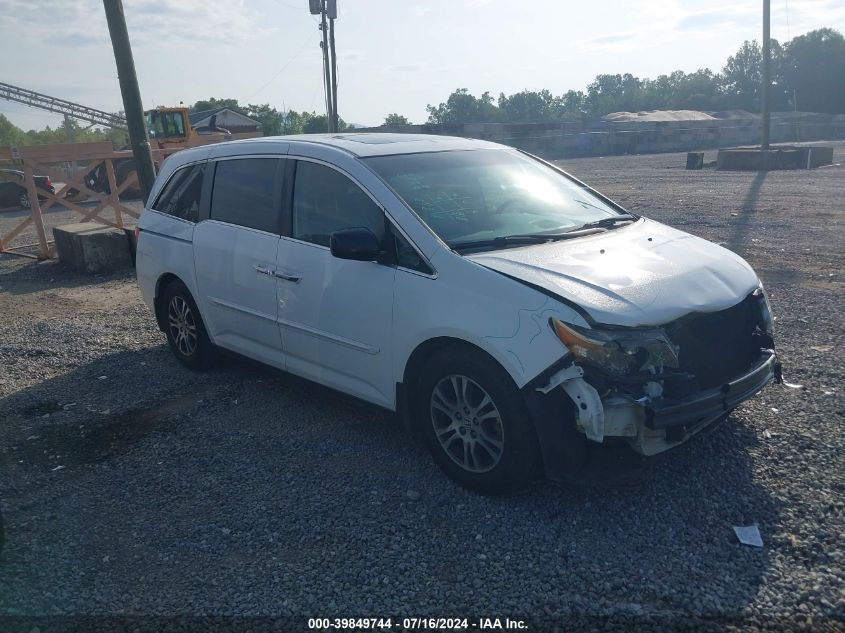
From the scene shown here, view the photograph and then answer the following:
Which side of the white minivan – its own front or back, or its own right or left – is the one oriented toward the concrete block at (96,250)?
back

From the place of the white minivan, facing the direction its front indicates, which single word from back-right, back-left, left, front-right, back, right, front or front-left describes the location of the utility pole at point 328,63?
back-left

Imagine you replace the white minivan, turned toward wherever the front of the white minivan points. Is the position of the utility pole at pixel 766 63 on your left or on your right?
on your left

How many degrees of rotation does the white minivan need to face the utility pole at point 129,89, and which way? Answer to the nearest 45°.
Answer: approximately 180°

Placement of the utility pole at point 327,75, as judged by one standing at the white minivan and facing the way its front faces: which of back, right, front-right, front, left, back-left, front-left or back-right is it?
back-left

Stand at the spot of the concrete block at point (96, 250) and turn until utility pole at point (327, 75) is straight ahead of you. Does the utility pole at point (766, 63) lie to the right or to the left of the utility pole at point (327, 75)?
right
